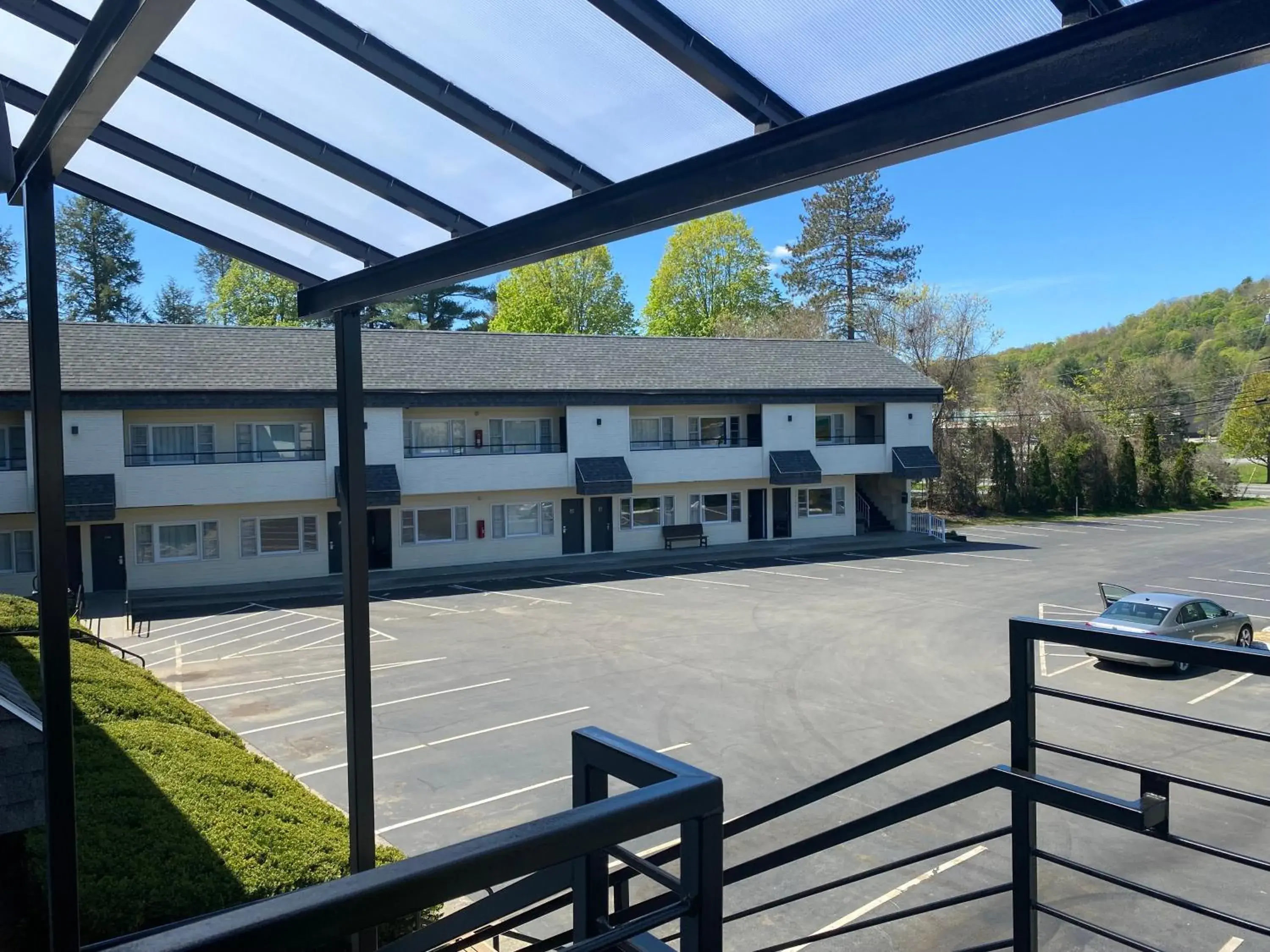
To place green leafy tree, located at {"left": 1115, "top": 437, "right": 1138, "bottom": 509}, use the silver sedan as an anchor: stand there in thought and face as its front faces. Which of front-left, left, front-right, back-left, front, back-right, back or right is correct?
front-left

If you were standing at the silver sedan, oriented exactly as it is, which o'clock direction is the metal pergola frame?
The metal pergola frame is roughly at 5 o'clock from the silver sedan.

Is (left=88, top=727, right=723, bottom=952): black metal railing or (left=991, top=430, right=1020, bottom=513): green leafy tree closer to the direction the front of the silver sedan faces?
the green leafy tree

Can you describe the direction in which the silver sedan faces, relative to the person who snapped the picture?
facing away from the viewer and to the right of the viewer

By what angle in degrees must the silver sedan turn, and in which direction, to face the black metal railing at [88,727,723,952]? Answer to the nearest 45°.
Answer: approximately 135° to its right

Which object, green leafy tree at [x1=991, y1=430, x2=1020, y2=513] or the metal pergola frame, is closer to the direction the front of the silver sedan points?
the green leafy tree

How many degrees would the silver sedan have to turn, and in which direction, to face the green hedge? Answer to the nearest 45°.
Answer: approximately 180°

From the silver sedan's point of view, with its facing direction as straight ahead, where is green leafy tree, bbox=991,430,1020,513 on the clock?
The green leafy tree is roughly at 10 o'clock from the silver sedan.

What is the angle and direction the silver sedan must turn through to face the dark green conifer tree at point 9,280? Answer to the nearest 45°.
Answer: approximately 135° to its left

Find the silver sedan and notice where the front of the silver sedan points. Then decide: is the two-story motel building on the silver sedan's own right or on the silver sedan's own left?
on the silver sedan's own left
